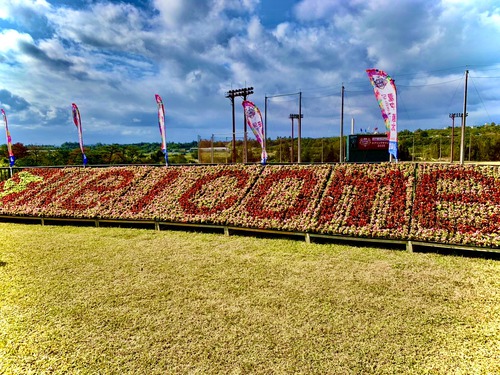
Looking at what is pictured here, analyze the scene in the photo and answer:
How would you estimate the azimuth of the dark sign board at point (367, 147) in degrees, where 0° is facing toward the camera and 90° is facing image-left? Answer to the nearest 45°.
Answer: approximately 0°

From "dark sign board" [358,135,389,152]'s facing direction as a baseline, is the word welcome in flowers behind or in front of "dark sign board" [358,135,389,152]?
in front

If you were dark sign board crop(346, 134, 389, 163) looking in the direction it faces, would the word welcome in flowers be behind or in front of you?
in front

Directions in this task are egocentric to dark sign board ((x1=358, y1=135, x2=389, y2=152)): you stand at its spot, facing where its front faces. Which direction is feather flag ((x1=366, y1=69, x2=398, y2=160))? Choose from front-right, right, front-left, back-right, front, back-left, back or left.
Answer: front

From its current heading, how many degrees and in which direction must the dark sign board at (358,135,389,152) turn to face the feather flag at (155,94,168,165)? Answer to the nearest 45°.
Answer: approximately 45° to its right

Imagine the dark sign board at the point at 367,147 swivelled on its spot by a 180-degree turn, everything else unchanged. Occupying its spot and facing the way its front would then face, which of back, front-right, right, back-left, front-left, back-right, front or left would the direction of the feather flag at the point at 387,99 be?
back
